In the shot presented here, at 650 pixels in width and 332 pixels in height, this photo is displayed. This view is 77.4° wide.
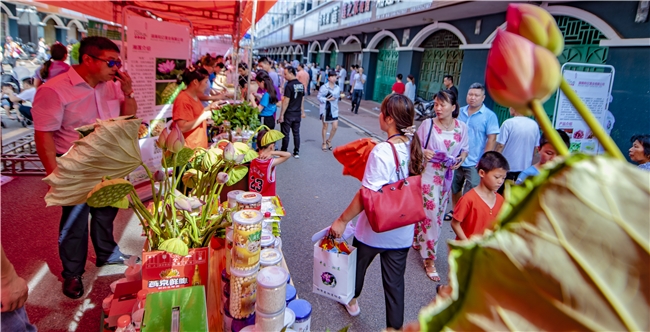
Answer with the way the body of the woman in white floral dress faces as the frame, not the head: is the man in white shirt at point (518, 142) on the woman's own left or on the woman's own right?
on the woman's own left

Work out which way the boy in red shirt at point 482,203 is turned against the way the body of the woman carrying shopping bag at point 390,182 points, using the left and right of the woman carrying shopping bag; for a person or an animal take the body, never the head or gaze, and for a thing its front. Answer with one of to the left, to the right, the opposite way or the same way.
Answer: the opposite way

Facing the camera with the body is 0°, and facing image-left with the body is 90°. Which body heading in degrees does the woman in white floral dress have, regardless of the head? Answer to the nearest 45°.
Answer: approximately 315°

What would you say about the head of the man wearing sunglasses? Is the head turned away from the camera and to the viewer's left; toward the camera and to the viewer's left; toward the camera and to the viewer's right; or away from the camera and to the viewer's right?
toward the camera and to the viewer's right

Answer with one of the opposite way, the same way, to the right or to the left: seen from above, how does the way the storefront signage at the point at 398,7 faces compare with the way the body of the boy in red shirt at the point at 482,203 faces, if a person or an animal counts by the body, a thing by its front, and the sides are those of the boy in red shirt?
to the right

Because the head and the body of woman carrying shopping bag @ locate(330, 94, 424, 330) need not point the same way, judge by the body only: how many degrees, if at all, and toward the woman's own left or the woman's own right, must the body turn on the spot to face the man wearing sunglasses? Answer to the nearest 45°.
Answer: approximately 45° to the woman's own left

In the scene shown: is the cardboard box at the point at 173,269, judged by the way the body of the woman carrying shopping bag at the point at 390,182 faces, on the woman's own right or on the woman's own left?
on the woman's own left

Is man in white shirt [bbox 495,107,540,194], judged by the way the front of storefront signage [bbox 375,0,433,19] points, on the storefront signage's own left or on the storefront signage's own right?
on the storefront signage's own left

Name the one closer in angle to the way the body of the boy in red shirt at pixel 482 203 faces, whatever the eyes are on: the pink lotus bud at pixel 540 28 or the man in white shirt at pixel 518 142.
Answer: the pink lotus bud

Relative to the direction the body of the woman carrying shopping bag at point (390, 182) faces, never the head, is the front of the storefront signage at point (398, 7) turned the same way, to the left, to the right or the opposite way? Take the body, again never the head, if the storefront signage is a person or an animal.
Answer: to the left

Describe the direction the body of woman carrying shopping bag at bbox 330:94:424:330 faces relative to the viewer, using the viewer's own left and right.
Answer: facing away from the viewer and to the left of the viewer
